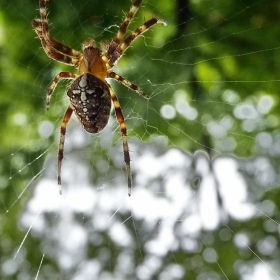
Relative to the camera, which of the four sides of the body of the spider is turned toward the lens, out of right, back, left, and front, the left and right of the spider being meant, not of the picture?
back
